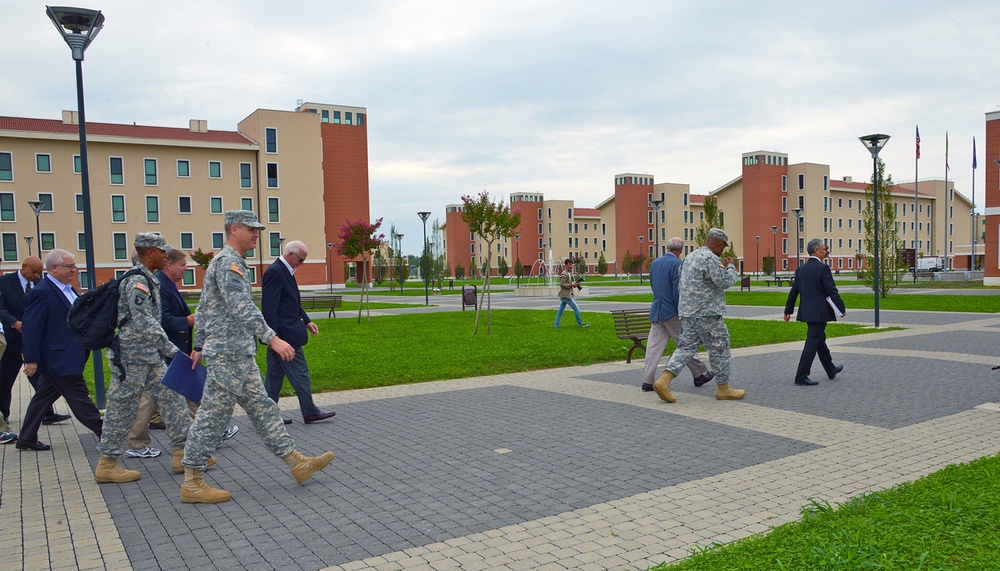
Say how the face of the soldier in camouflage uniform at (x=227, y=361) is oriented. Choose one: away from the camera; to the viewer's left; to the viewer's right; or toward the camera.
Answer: to the viewer's right

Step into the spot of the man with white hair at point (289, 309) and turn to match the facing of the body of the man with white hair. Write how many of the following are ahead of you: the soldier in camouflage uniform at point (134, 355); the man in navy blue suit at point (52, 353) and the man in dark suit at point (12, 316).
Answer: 0

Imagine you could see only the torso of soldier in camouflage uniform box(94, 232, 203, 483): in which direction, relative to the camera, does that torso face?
to the viewer's right

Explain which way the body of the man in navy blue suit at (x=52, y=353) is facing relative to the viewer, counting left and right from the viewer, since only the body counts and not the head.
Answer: facing to the right of the viewer

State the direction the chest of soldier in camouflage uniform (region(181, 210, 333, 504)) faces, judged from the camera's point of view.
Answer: to the viewer's right

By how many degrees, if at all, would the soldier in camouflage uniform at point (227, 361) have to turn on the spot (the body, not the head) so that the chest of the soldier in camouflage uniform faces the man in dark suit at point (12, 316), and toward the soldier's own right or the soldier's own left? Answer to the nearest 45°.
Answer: approximately 135° to the soldier's own left

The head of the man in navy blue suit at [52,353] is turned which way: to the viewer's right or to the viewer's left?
to the viewer's right

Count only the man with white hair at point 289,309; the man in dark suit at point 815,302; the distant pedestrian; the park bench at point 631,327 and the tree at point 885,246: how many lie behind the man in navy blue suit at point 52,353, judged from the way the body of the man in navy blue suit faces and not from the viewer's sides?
0

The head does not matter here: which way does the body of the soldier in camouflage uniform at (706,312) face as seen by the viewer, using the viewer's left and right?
facing to the right of the viewer

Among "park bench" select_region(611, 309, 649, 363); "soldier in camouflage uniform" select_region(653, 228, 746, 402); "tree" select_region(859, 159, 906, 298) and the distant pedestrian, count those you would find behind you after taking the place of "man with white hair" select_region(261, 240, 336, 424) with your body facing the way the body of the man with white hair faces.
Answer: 0

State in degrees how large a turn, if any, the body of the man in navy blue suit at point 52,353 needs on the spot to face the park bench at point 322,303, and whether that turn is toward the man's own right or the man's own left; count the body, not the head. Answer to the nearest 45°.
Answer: approximately 45° to the man's own left

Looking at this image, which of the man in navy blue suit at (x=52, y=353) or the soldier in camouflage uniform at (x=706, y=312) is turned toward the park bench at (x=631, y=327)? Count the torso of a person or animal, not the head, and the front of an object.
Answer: the man in navy blue suit

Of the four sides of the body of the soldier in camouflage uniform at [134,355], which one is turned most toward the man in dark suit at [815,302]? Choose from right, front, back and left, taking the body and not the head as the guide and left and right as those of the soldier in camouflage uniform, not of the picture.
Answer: front

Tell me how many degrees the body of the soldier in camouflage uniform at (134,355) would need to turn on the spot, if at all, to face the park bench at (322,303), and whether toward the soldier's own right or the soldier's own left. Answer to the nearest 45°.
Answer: approximately 90° to the soldier's own left

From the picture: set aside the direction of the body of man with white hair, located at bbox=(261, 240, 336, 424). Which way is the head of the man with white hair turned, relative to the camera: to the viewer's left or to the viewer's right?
to the viewer's right

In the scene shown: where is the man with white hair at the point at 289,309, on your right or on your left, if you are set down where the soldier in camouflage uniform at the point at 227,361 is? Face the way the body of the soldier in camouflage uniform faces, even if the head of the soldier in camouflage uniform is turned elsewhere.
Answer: on your left

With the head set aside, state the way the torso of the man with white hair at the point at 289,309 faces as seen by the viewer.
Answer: to the viewer's right
